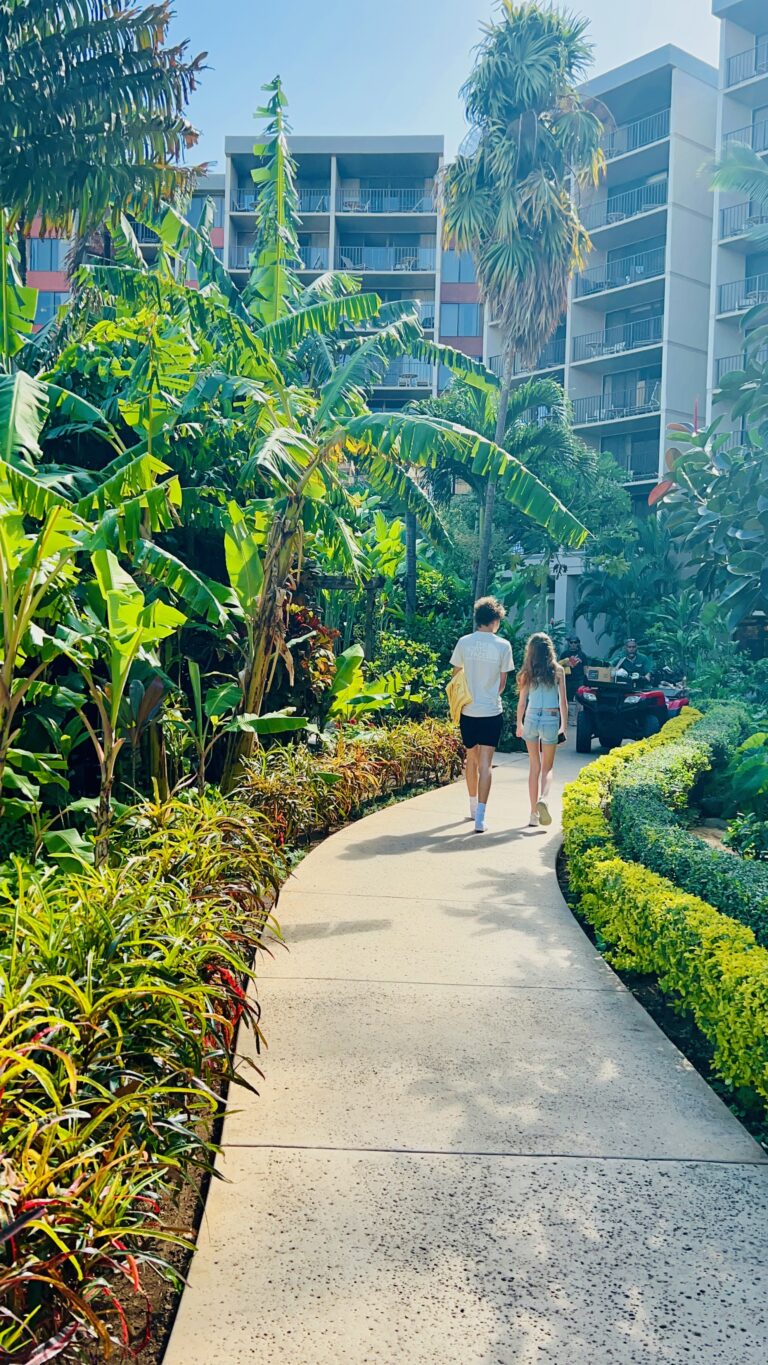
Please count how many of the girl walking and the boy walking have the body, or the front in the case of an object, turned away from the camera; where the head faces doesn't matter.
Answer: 2

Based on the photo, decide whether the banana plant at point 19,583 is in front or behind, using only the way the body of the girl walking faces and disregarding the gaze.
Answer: behind

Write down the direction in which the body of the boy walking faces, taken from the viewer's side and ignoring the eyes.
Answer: away from the camera

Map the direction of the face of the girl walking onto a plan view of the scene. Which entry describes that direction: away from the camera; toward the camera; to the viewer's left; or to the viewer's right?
away from the camera

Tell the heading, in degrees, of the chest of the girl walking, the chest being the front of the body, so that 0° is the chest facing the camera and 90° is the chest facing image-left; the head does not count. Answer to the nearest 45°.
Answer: approximately 180°

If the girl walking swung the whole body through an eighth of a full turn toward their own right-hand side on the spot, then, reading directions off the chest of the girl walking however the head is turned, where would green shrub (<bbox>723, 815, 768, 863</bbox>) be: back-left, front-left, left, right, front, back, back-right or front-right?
right

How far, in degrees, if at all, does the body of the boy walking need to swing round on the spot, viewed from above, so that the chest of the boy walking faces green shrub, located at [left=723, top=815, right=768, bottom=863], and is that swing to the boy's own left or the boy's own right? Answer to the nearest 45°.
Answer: approximately 135° to the boy's own right

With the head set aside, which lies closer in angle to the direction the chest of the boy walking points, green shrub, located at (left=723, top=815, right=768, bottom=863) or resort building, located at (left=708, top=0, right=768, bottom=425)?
the resort building

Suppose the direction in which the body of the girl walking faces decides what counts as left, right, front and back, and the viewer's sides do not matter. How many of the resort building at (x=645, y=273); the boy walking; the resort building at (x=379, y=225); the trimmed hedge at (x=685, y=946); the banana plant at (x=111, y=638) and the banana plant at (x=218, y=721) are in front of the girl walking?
2

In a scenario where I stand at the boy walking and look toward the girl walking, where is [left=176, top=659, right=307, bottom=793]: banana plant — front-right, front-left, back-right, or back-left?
back-left

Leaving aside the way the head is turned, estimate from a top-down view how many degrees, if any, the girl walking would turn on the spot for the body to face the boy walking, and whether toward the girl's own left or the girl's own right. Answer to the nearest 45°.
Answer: approximately 135° to the girl's own left

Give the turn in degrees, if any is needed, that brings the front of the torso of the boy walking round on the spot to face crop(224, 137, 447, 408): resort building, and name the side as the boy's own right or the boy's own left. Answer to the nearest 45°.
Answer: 0° — they already face it
